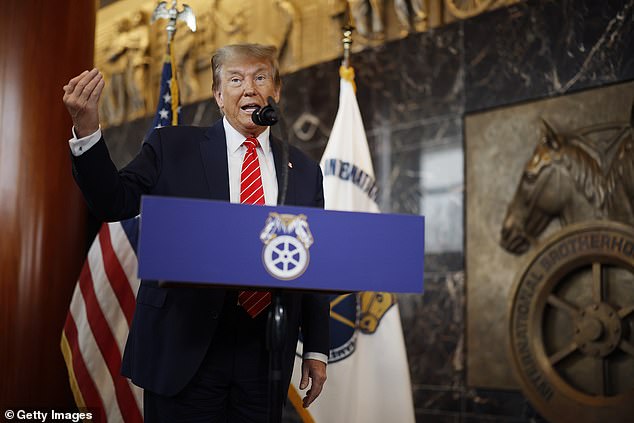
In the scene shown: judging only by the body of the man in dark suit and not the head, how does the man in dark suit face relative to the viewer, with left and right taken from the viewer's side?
facing the viewer and to the right of the viewer

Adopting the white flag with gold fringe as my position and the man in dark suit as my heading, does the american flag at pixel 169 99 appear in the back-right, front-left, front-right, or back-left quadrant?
front-right

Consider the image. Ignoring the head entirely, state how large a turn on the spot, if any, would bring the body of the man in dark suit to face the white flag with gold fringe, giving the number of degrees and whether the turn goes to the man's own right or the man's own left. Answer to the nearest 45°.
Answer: approximately 90° to the man's own left

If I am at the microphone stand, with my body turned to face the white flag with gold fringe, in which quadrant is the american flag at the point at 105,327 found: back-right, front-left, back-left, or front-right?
front-left
